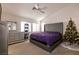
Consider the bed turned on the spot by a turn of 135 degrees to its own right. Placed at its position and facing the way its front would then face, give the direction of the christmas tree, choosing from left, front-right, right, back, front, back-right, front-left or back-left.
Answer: right

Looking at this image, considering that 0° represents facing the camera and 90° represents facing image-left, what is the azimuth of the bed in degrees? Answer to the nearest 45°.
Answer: approximately 45°

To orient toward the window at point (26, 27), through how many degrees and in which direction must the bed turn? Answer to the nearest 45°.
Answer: approximately 45° to its right
